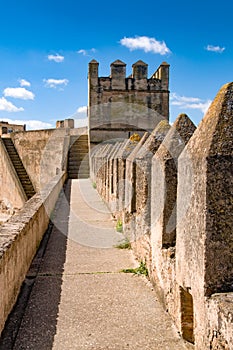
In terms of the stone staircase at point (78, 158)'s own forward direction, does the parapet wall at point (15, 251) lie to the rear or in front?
in front

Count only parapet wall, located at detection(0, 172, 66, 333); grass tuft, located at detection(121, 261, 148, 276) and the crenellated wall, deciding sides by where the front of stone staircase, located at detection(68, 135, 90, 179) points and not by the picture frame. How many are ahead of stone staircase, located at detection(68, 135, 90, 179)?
3

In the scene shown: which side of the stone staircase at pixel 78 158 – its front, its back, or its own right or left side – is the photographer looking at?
front

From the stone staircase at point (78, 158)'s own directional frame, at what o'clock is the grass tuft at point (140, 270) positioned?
The grass tuft is roughly at 12 o'clock from the stone staircase.

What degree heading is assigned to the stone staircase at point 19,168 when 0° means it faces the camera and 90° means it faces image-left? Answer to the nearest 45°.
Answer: approximately 315°

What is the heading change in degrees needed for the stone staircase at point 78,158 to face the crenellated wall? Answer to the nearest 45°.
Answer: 0° — it already faces it

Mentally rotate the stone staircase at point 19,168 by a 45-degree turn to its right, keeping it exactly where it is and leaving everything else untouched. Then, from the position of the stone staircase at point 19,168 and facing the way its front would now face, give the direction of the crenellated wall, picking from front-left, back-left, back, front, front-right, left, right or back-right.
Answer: front

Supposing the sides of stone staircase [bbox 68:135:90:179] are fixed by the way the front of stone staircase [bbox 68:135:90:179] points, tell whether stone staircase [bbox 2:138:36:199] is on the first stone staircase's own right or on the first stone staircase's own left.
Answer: on the first stone staircase's own right

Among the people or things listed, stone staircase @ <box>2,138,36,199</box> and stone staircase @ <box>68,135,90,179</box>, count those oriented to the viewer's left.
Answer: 0

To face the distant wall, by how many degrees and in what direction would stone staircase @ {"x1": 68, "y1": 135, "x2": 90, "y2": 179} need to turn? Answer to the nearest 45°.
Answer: approximately 90° to its right

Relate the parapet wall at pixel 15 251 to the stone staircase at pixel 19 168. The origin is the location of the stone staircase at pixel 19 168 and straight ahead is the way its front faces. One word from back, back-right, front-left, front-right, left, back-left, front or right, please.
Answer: front-right
